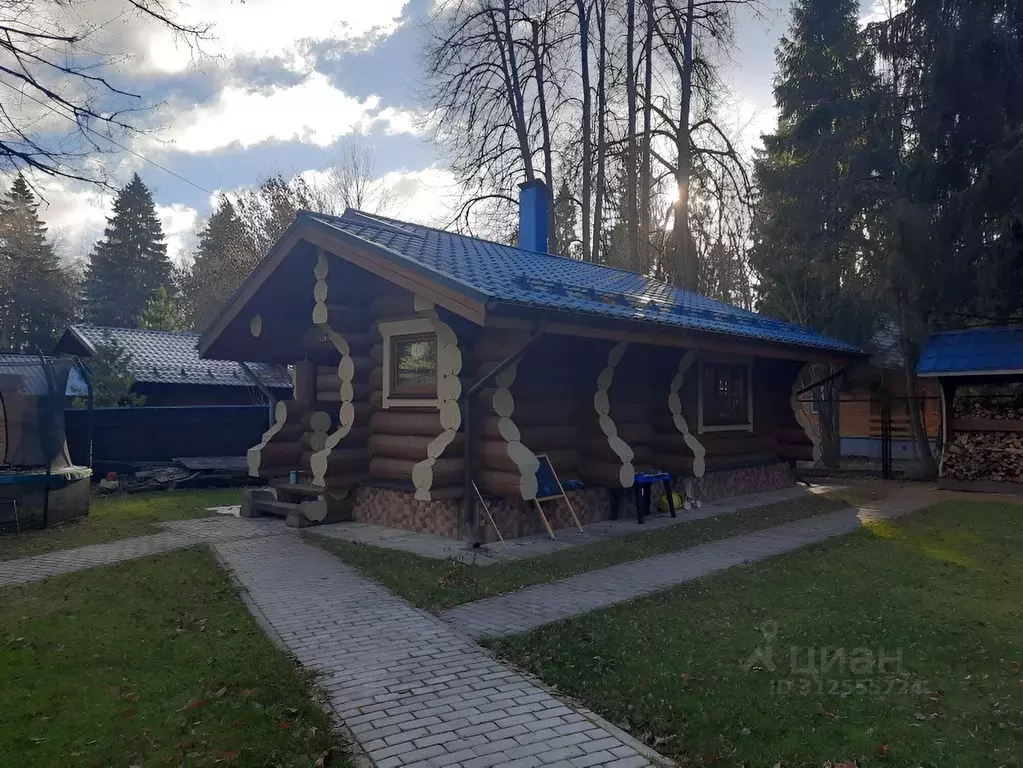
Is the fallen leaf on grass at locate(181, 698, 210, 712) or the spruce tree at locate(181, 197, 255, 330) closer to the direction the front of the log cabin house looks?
the fallen leaf on grass

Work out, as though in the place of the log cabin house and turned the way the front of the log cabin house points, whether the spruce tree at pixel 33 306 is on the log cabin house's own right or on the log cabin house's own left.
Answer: on the log cabin house's own right

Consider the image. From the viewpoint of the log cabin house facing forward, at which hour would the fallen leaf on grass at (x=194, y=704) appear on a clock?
The fallen leaf on grass is roughly at 11 o'clock from the log cabin house.

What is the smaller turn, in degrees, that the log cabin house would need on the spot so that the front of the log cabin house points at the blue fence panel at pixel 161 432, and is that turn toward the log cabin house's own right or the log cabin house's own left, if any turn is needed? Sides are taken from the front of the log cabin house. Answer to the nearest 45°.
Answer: approximately 90° to the log cabin house's own right

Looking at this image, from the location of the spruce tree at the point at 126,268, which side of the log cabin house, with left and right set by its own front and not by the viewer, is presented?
right

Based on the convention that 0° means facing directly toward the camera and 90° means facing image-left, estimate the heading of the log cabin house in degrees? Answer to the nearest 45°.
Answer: approximately 45°

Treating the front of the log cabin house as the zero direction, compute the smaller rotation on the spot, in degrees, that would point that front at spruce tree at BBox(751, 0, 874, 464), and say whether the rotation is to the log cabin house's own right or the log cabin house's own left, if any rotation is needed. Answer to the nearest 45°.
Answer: approximately 180°

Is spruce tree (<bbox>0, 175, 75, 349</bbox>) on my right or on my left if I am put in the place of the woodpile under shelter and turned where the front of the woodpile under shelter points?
on my right
